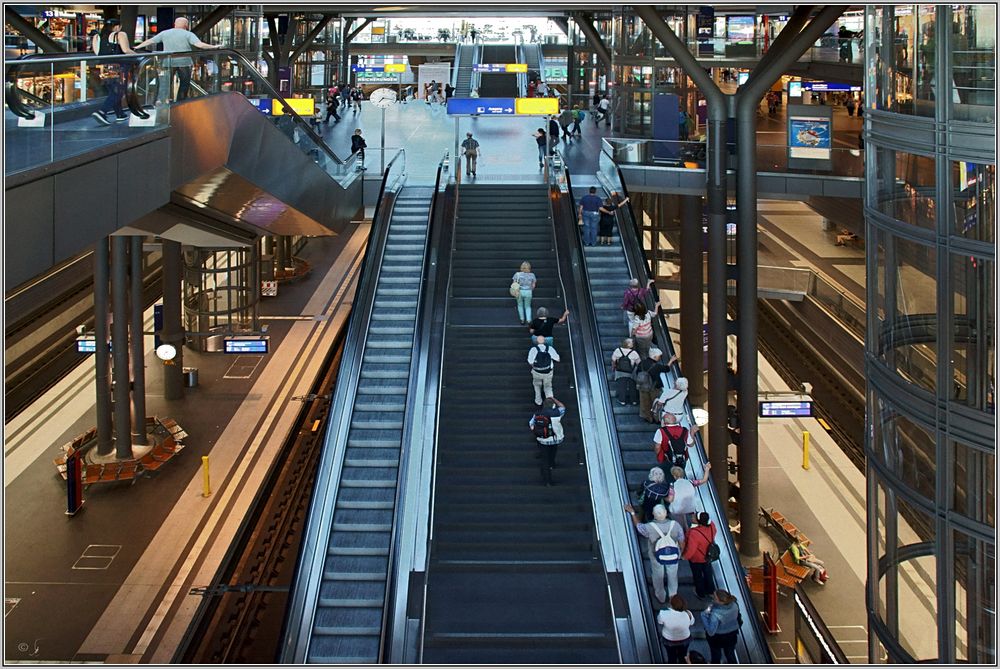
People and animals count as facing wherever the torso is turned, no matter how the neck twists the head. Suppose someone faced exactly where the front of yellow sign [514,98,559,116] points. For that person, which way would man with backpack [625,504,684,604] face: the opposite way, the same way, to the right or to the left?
the opposite way

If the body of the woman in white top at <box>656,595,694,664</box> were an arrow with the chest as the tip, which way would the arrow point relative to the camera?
away from the camera

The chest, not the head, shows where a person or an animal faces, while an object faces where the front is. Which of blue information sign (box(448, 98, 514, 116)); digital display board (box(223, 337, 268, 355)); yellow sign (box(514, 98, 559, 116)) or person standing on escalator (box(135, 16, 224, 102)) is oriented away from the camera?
the person standing on escalator

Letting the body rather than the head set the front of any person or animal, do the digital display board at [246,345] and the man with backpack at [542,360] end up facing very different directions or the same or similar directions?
very different directions

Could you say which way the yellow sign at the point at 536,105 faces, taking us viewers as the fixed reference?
facing the viewer

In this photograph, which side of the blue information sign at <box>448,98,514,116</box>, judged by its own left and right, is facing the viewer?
front

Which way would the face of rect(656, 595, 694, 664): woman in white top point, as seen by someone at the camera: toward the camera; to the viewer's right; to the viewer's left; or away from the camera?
away from the camera

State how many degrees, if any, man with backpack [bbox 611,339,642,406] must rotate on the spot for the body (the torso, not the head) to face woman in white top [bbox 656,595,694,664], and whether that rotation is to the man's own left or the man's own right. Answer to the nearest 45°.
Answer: approximately 180°

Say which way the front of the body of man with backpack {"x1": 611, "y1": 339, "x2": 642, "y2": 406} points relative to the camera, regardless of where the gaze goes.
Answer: away from the camera

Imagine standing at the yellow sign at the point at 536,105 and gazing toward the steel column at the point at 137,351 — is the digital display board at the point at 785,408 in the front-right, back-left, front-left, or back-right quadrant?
front-left

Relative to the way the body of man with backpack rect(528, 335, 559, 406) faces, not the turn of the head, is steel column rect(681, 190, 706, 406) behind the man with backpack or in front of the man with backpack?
in front

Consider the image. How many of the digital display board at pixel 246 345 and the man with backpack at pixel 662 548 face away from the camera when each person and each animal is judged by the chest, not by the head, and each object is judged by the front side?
1
